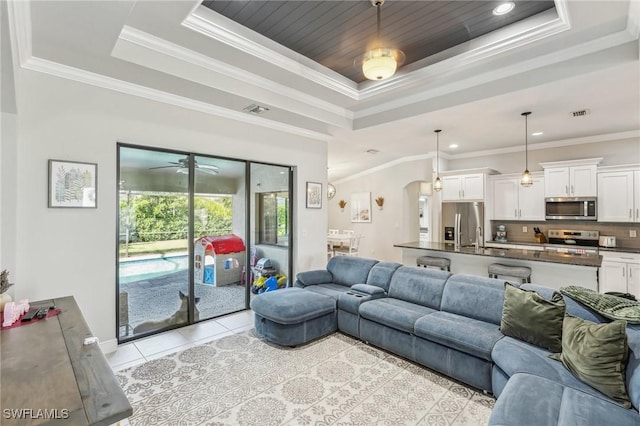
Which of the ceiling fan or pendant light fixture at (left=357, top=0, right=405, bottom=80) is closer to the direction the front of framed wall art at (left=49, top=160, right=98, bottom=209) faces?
the pendant light fixture

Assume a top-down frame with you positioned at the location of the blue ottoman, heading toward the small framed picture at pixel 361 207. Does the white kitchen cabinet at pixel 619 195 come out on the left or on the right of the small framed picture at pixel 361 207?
right

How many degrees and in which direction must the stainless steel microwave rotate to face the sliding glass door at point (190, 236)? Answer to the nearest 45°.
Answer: approximately 45° to its right

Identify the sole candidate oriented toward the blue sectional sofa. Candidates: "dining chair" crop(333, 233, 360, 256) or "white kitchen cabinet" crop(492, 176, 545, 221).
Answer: the white kitchen cabinet

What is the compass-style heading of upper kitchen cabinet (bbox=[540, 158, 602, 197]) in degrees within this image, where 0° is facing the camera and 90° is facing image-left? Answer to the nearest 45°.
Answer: approximately 0°

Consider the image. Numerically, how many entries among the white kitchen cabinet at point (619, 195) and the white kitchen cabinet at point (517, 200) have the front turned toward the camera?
2

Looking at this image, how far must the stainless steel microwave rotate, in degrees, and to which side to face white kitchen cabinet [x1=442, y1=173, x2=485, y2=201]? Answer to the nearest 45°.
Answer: approximately 90° to its right

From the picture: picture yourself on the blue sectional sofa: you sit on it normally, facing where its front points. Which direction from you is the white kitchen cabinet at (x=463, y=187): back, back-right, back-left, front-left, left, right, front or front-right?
back-right

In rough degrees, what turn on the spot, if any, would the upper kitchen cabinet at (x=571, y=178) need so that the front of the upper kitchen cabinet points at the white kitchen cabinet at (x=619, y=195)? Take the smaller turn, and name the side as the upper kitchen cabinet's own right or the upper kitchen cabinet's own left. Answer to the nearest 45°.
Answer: approximately 90° to the upper kitchen cabinet's own left
